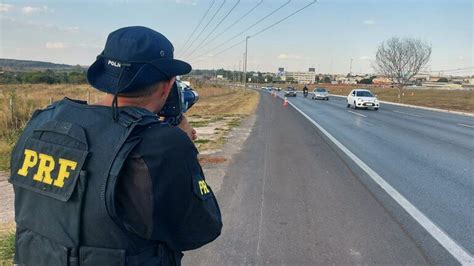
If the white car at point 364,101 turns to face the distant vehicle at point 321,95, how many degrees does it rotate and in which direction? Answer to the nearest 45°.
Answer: approximately 135° to its left

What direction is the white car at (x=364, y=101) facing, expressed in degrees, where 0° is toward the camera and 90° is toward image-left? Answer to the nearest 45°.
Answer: approximately 315°

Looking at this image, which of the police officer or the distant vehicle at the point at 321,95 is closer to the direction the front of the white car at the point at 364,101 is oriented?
the police officer

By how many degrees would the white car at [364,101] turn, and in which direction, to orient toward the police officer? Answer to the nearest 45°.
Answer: approximately 45° to its right

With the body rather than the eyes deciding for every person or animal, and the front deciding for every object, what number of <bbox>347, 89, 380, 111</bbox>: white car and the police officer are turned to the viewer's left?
0

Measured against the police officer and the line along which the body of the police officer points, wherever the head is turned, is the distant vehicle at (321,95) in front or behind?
in front

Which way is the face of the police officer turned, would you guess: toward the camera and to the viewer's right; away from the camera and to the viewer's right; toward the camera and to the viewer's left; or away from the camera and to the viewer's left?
away from the camera and to the viewer's right

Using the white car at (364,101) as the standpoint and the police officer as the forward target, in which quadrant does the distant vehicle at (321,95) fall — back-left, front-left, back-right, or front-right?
back-right

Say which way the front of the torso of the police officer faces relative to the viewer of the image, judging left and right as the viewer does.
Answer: facing away from the viewer and to the right of the viewer
